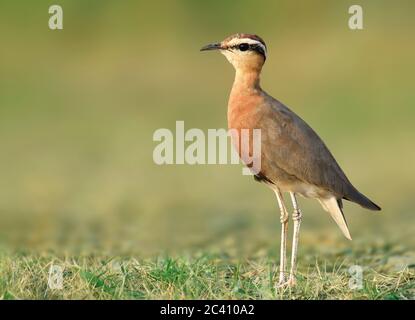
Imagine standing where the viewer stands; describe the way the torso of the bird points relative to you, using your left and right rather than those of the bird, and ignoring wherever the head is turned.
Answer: facing to the left of the viewer
